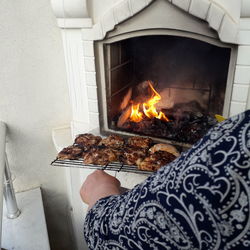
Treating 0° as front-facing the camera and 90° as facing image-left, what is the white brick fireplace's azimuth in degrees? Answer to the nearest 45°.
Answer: approximately 0°

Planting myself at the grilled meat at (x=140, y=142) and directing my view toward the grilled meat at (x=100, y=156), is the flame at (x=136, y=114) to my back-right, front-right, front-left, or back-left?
back-right
